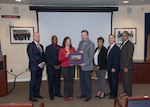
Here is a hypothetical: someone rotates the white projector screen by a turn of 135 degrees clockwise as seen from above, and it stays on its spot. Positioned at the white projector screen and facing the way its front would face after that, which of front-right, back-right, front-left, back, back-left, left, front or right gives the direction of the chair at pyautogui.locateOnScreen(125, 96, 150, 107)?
back-left

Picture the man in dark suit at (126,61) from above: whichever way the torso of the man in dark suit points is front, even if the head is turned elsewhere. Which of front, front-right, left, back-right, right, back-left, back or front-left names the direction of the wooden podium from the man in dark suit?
front-right

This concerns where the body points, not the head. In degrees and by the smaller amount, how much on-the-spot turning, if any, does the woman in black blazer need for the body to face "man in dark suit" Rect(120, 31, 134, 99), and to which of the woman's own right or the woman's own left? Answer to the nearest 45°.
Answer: approximately 135° to the woman's own left

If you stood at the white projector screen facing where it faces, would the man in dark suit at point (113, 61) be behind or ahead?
ahead

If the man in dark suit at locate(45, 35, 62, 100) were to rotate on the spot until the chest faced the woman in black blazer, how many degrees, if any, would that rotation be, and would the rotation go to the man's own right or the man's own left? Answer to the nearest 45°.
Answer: approximately 45° to the man's own left

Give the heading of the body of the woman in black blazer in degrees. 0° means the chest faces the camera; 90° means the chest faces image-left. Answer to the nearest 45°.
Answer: approximately 45°

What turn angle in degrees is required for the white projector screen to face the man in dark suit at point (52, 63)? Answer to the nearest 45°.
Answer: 0° — it already faces them

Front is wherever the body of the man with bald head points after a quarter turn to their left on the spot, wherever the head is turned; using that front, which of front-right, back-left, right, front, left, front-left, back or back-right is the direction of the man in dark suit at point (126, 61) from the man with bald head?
front-right

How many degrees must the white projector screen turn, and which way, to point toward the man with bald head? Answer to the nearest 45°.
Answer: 0° — it already faces them

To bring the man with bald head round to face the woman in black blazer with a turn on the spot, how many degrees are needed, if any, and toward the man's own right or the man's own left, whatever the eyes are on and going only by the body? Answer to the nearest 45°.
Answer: approximately 45° to the man's own left

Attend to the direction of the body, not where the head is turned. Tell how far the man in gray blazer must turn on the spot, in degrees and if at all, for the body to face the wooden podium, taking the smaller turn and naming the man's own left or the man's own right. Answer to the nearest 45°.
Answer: approximately 45° to the man's own right

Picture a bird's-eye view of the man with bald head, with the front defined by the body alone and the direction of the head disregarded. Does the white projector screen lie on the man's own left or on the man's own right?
on the man's own left

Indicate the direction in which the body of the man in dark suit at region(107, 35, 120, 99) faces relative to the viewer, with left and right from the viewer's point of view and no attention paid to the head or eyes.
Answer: facing the viewer and to the left of the viewer

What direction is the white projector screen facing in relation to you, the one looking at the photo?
facing the viewer
